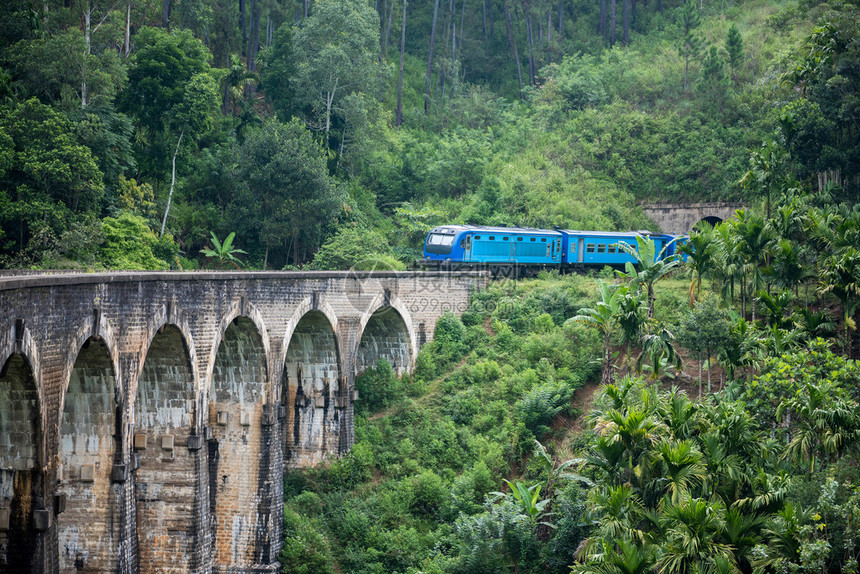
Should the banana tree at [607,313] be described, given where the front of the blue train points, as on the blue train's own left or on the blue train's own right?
on the blue train's own left

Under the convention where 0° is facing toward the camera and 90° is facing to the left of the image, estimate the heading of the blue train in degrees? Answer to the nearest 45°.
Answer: approximately 45°

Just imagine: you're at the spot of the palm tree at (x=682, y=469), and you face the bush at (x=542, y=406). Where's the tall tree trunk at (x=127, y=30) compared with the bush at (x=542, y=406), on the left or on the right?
left

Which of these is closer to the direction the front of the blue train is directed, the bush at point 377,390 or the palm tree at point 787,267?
the bush

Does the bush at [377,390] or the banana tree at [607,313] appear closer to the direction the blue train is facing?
the bush

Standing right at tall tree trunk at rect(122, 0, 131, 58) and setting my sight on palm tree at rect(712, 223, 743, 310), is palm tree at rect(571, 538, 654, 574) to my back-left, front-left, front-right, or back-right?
front-right

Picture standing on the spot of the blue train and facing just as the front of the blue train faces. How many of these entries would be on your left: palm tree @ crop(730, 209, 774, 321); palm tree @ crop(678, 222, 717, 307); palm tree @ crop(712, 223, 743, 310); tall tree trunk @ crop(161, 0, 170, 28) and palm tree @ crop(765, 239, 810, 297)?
4

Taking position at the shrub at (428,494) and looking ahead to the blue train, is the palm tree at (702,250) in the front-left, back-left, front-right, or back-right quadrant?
front-right

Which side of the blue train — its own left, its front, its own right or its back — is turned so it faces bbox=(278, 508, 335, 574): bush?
front
